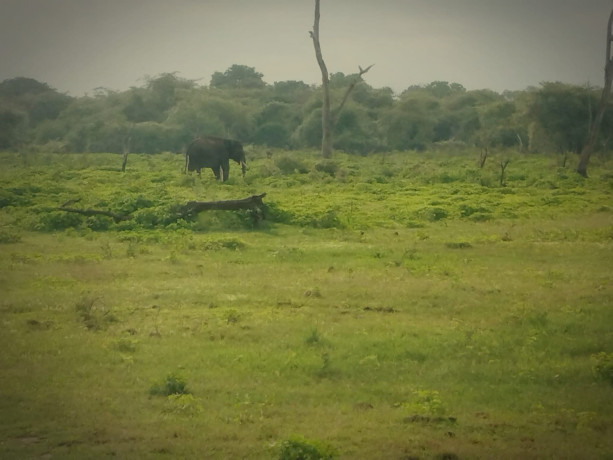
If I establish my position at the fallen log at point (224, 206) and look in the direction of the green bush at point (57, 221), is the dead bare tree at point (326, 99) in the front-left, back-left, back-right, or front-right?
back-right

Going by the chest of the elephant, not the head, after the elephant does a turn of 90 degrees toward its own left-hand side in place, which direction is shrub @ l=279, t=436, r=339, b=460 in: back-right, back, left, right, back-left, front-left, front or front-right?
back

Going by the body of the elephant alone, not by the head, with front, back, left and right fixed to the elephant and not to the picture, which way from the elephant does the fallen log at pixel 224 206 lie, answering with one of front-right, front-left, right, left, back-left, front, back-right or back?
right

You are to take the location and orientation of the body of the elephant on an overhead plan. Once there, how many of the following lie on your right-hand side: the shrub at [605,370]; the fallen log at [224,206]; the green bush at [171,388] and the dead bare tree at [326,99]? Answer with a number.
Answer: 3

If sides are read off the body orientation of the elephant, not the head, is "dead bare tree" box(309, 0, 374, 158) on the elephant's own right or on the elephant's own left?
on the elephant's own left

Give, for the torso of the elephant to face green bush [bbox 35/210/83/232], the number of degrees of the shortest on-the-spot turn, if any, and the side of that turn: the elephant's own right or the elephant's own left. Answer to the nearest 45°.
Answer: approximately 90° to the elephant's own right

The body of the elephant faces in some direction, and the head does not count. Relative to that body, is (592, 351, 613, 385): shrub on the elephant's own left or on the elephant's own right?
on the elephant's own right

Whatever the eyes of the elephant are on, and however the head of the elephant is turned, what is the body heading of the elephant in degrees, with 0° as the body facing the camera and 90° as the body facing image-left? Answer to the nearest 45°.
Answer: approximately 270°

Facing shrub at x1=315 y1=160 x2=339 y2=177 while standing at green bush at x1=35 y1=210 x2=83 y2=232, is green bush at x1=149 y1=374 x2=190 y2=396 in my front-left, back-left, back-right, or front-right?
back-right

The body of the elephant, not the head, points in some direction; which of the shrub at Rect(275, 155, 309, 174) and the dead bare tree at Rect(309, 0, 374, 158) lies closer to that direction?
the shrub

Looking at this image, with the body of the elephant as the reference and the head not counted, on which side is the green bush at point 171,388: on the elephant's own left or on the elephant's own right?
on the elephant's own right

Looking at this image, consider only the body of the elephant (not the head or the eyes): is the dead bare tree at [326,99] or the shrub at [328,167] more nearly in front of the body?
the shrub

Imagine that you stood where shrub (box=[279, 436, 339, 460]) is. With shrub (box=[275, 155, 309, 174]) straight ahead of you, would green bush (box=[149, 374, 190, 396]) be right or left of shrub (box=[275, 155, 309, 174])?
left

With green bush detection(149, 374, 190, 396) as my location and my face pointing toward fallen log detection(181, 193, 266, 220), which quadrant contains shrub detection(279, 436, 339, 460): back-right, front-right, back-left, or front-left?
back-right

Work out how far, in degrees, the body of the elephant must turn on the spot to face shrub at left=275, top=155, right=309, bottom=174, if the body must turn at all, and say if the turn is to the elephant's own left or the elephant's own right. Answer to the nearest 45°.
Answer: approximately 45° to the elephant's own left

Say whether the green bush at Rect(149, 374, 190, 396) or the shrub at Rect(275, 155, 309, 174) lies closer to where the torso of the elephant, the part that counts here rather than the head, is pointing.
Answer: the shrub
